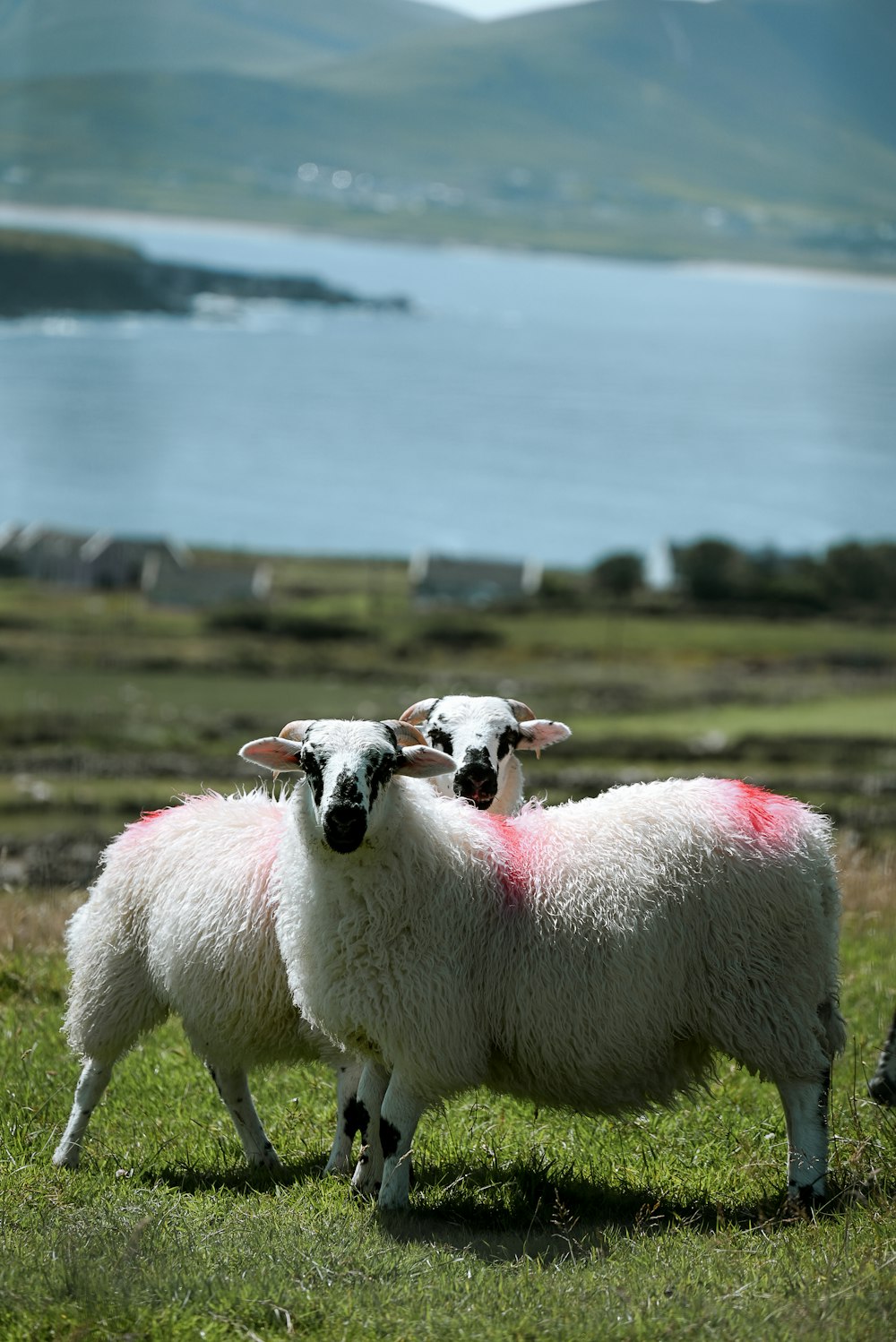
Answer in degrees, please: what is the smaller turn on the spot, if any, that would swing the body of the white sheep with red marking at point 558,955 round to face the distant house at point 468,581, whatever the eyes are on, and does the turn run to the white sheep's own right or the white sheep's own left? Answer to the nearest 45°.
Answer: approximately 90° to the white sheep's own right

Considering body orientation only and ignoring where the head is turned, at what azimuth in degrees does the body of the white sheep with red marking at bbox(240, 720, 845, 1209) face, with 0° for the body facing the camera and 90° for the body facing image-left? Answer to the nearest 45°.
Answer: approximately 90°

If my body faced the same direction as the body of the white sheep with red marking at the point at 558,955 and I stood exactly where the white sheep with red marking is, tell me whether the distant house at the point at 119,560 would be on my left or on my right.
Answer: on my right

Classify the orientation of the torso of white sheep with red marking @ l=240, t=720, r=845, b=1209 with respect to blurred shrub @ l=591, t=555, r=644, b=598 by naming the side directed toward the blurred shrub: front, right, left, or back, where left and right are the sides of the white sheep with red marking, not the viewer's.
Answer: right

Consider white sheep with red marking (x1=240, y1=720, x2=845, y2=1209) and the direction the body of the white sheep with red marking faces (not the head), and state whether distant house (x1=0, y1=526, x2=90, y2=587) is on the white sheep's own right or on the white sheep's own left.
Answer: on the white sheep's own right

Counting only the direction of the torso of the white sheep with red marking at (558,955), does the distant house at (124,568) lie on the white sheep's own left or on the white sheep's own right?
on the white sheep's own right

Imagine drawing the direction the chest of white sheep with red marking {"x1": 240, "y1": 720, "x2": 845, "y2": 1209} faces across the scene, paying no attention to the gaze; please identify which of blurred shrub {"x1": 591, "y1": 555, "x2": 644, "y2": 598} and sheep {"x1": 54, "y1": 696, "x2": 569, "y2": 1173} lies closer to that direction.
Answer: the sheep

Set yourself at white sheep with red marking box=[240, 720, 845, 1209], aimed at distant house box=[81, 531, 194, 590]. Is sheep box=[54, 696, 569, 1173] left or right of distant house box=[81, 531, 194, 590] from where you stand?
left
